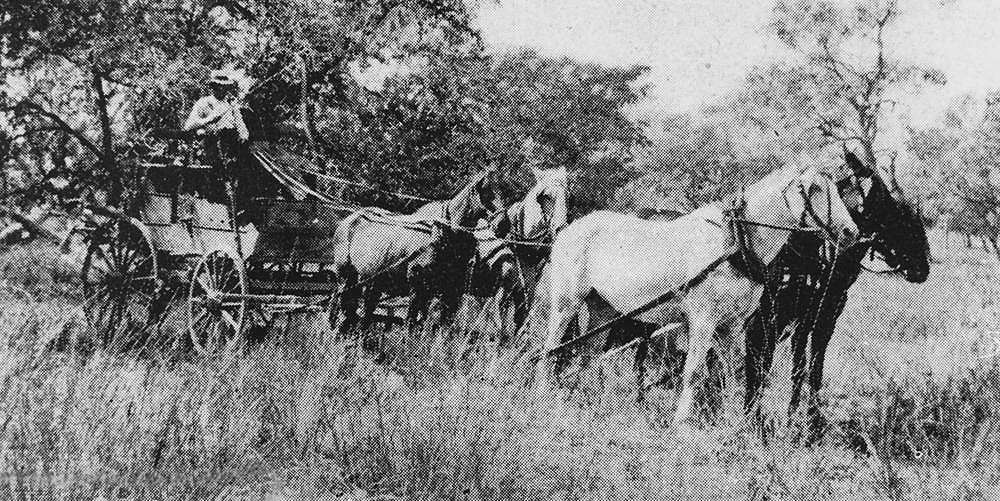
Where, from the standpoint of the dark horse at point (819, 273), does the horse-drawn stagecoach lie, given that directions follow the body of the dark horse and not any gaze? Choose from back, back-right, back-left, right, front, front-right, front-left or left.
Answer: back-right

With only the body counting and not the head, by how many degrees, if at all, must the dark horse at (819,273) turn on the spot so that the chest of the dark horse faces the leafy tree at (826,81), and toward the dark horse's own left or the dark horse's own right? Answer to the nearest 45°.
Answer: approximately 135° to the dark horse's own left

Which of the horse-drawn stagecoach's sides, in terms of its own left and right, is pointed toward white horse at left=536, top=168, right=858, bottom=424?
front

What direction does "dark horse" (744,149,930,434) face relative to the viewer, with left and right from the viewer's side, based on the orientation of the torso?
facing the viewer and to the right of the viewer

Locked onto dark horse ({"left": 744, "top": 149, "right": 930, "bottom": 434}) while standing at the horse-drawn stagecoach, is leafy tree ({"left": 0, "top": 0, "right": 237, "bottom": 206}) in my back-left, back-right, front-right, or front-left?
back-left

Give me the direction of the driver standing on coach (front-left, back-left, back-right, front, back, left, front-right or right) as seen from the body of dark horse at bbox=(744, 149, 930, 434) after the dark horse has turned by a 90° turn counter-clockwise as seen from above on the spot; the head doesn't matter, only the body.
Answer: back-left

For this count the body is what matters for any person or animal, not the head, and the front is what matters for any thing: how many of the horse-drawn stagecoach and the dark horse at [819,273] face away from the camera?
0

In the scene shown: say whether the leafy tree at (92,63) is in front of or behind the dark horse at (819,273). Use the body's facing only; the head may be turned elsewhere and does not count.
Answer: behind

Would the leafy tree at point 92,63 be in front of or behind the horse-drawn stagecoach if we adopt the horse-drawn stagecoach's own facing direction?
behind
